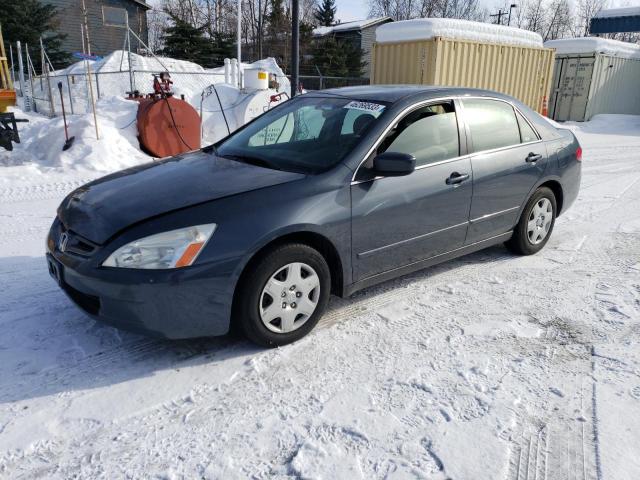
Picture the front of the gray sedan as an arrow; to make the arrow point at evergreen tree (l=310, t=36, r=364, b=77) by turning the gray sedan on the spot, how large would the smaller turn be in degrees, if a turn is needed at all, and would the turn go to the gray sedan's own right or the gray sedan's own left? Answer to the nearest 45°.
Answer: approximately 135° to the gray sedan's own right

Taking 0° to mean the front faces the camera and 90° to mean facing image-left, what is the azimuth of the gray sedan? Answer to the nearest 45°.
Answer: approximately 45°

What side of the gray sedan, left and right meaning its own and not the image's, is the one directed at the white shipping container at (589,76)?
back

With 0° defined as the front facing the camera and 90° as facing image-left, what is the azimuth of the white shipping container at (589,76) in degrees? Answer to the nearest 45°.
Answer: approximately 45°

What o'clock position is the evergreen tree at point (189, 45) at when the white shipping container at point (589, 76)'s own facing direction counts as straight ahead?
The evergreen tree is roughly at 2 o'clock from the white shipping container.

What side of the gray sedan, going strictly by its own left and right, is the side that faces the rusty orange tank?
right

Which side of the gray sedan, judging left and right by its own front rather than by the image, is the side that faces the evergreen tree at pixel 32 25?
right
